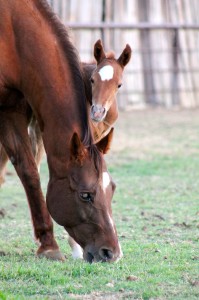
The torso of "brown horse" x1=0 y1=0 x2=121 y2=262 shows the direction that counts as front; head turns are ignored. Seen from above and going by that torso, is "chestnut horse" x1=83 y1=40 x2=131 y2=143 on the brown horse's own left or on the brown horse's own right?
on the brown horse's own left

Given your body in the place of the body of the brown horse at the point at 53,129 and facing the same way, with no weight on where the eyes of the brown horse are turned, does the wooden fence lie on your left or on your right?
on your left

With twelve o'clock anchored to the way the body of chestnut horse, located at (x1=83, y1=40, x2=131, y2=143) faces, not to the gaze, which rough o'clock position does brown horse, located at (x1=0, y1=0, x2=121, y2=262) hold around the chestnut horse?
The brown horse is roughly at 2 o'clock from the chestnut horse.

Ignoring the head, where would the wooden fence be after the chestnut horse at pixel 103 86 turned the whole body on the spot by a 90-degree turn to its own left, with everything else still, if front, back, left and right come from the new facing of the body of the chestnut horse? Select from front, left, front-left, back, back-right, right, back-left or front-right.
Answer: front-left

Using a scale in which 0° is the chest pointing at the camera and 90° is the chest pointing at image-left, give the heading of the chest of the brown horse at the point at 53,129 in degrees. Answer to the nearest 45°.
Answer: approximately 315°

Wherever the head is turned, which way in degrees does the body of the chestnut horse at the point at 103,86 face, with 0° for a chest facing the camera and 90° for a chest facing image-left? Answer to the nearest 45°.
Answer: approximately 315°
